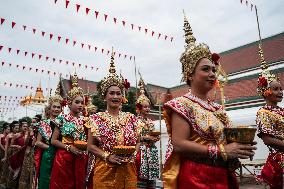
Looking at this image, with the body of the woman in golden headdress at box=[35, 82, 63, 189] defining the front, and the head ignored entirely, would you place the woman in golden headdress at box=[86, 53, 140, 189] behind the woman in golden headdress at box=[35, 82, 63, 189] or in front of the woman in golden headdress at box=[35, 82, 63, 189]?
in front

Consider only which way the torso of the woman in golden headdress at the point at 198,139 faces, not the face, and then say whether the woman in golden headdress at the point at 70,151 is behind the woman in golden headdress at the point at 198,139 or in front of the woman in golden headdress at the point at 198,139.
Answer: behind

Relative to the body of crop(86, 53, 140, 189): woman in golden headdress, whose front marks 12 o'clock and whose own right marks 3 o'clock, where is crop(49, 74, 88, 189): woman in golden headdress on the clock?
crop(49, 74, 88, 189): woman in golden headdress is roughly at 5 o'clock from crop(86, 53, 140, 189): woman in golden headdress.

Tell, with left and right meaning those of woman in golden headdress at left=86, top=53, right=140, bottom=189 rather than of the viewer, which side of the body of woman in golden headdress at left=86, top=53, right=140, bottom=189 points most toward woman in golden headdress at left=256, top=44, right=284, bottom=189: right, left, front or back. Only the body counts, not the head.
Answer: left

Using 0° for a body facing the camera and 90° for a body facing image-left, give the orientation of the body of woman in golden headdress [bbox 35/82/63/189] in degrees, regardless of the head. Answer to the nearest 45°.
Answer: approximately 315°

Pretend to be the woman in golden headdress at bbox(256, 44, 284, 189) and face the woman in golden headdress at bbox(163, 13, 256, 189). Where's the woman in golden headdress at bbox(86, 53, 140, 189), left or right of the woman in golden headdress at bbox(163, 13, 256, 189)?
right

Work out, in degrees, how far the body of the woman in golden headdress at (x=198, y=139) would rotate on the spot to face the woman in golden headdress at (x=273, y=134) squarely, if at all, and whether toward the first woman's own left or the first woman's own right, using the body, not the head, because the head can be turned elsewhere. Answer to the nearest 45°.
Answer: approximately 90° to the first woman's own left

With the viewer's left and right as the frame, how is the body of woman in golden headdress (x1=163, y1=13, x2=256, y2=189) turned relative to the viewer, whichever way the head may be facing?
facing the viewer and to the right of the viewer
